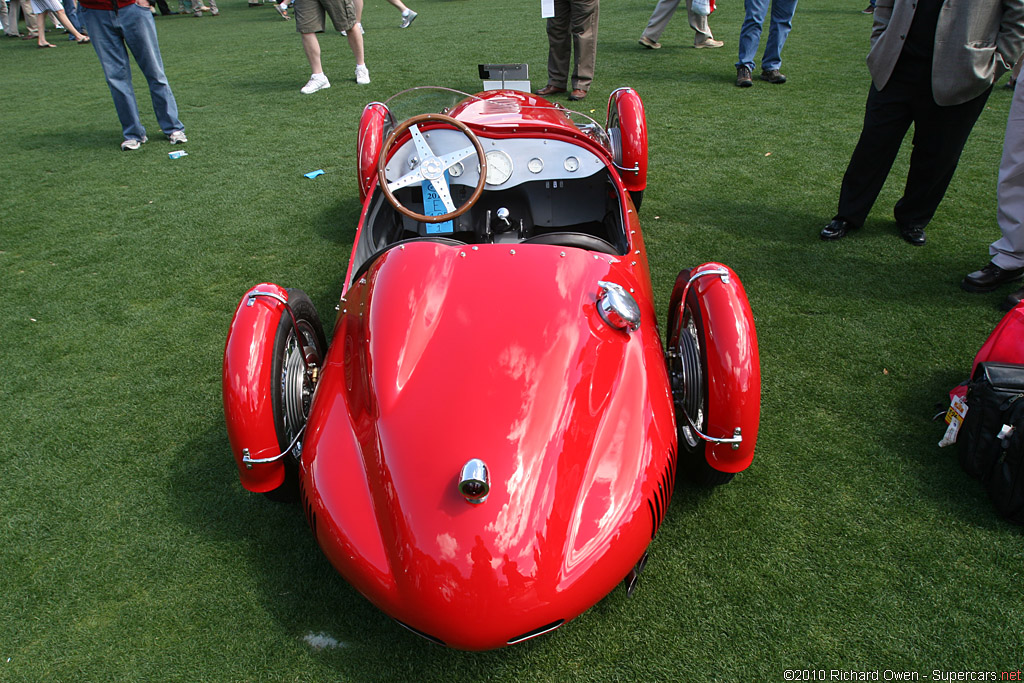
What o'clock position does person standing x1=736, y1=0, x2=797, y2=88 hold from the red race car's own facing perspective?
The person standing is roughly at 1 o'clock from the red race car.

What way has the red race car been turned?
away from the camera

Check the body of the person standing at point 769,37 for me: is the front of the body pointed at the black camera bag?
yes

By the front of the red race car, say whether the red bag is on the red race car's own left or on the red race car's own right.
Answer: on the red race car's own right

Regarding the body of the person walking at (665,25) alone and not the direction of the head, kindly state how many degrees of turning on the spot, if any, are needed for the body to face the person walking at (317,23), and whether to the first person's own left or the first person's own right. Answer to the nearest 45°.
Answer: approximately 135° to the first person's own right
